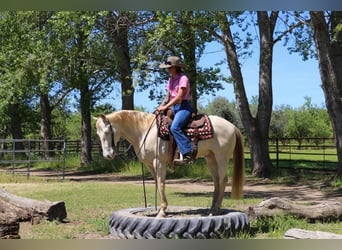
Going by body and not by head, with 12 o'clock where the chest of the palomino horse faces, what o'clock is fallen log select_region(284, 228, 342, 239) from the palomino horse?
The fallen log is roughly at 7 o'clock from the palomino horse.

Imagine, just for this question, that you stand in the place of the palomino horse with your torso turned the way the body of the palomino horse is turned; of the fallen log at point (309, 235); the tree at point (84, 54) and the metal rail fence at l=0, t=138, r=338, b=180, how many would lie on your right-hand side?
2

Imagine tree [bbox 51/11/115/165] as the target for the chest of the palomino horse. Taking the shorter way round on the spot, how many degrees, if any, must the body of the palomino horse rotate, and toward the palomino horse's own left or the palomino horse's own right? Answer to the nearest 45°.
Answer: approximately 90° to the palomino horse's own right

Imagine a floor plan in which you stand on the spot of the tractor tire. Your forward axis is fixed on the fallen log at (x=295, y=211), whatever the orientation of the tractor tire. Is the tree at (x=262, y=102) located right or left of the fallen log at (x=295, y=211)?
left

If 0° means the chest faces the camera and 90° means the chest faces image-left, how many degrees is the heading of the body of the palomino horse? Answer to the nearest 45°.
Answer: approximately 90°

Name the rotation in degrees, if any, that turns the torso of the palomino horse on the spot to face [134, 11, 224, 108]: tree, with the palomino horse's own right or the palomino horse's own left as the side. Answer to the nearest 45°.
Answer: approximately 90° to the palomino horse's own right

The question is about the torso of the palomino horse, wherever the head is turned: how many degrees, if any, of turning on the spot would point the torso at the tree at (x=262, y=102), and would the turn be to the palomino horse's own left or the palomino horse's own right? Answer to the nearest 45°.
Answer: approximately 90° to the palomino horse's own right

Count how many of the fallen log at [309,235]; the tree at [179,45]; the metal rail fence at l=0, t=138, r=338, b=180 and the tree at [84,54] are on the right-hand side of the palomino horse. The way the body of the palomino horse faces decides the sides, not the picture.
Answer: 3

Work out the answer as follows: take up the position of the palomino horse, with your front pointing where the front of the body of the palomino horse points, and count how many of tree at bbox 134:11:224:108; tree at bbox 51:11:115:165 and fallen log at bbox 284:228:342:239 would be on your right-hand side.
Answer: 2

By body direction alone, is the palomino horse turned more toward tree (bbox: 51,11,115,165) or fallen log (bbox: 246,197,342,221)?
the tree

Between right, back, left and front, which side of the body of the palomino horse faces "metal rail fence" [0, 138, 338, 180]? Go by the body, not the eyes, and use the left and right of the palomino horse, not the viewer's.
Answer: right

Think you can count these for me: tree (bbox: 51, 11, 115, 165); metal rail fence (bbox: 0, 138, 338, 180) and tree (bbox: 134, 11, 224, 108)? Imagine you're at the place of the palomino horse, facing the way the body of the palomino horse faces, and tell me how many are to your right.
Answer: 3
